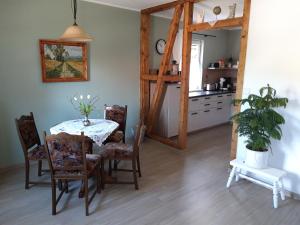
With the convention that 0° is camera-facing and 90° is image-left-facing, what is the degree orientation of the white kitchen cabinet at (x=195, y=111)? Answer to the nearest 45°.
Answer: approximately 315°

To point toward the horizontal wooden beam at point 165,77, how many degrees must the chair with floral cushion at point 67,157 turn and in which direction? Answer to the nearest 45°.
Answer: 0° — it already faces it

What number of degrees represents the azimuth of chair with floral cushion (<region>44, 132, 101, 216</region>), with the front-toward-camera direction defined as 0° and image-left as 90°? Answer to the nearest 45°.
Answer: approximately 225°

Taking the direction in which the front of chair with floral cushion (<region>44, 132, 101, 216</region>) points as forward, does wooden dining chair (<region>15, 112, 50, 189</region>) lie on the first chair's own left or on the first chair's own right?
on the first chair's own left

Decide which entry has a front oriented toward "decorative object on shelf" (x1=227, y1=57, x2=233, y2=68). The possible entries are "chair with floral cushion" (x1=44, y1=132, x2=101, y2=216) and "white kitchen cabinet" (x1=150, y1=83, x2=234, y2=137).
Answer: the chair with floral cushion

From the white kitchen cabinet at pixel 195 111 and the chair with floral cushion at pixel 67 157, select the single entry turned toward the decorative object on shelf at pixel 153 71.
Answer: the chair with floral cushion

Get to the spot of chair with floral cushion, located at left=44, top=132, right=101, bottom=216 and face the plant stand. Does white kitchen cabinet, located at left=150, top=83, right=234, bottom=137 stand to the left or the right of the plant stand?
left

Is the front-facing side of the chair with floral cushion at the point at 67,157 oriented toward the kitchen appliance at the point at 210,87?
yes

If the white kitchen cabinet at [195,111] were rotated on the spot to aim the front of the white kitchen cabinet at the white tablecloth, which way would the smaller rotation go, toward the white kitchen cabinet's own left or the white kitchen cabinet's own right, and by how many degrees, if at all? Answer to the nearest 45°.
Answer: approximately 90° to the white kitchen cabinet's own right
